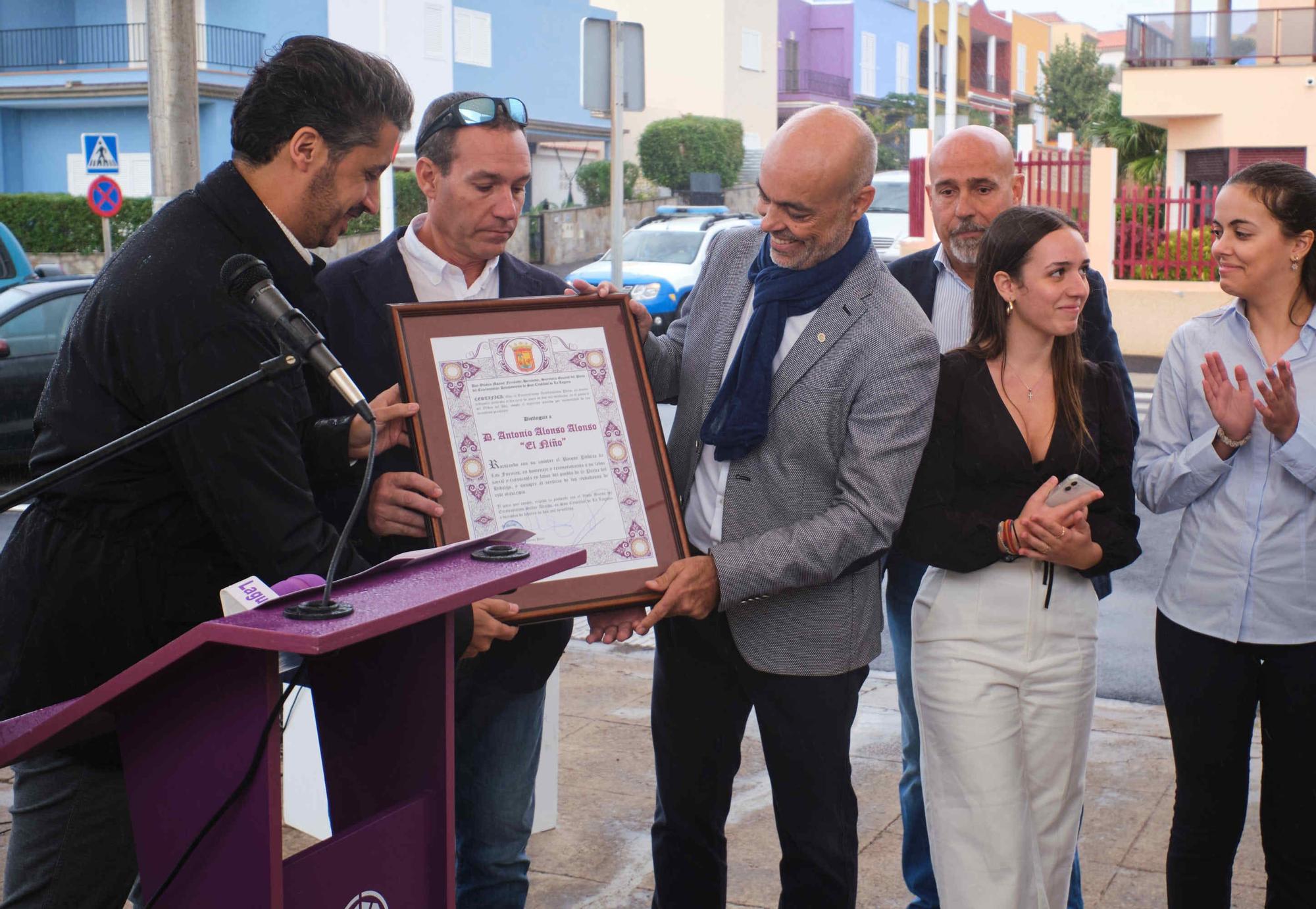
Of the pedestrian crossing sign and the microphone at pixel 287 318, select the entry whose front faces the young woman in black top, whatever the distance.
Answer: the pedestrian crossing sign

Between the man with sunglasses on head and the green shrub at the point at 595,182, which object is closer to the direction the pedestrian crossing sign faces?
the man with sunglasses on head

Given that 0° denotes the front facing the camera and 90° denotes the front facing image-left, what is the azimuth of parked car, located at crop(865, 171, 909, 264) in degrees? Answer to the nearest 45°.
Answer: approximately 0°

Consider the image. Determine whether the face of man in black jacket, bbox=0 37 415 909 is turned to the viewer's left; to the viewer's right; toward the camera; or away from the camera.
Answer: to the viewer's right

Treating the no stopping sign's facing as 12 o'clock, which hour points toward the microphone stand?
The microphone stand is roughly at 12 o'clock from the no stopping sign.

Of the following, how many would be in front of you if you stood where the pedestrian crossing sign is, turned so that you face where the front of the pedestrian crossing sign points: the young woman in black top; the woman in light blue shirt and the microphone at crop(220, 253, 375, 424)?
3

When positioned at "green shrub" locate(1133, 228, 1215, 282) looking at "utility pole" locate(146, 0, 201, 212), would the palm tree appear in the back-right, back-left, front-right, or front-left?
back-right

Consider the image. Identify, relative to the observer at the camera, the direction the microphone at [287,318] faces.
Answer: facing to the left of the viewer

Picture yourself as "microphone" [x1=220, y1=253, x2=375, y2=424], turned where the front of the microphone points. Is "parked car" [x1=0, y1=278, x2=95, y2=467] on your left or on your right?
on your right

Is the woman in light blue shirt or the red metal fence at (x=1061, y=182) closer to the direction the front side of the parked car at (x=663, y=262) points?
the woman in light blue shirt

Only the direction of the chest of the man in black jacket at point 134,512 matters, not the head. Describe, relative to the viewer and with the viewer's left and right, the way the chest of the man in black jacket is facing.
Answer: facing to the right of the viewer

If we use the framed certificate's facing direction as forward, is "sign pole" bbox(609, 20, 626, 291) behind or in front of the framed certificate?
behind
